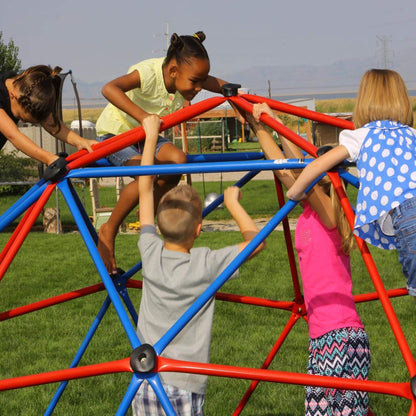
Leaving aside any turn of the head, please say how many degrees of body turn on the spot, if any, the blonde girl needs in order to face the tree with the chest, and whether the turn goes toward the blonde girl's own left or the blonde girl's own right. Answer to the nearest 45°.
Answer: approximately 45° to the blonde girl's own left

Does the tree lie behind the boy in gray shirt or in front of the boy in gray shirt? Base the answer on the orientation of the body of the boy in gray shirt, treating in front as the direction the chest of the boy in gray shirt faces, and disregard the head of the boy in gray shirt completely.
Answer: in front

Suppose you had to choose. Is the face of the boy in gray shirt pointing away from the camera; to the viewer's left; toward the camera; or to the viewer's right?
away from the camera

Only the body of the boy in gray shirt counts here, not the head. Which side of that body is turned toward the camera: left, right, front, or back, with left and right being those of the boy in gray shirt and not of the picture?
back

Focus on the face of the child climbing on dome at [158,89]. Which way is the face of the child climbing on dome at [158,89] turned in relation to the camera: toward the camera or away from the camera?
toward the camera

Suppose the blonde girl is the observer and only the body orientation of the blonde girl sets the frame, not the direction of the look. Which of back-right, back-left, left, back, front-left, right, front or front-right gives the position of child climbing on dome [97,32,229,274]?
front-left

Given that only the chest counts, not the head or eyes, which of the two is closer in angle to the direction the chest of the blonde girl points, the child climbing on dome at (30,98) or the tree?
the tree

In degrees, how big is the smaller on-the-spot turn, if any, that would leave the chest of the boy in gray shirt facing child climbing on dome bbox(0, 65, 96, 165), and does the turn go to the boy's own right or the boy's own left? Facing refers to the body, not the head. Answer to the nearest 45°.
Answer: approximately 45° to the boy's own left

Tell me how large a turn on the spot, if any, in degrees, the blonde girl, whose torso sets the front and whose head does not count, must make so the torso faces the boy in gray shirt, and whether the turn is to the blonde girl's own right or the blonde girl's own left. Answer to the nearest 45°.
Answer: approximately 90° to the blonde girl's own left

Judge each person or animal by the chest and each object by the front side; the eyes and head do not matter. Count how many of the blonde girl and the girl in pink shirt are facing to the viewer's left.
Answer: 1

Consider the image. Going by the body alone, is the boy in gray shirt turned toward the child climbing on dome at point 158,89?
yes

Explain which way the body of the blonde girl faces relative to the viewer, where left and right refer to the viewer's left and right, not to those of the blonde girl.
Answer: facing away from the viewer

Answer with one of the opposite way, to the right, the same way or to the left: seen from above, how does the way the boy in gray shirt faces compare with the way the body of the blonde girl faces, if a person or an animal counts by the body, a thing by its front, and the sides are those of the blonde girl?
the same way

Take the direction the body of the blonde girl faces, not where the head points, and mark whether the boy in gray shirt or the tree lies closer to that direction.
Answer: the tree
